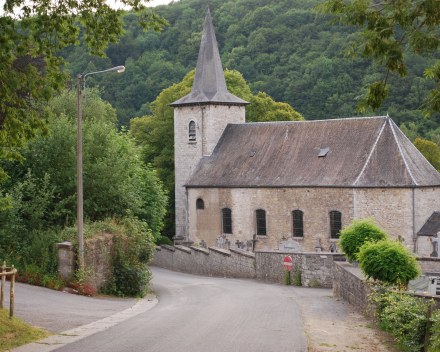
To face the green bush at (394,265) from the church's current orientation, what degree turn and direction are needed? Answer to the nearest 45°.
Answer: approximately 135° to its left

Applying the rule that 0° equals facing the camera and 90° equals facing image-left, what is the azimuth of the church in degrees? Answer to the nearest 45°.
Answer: approximately 135°

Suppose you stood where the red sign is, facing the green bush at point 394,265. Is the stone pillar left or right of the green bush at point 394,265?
right

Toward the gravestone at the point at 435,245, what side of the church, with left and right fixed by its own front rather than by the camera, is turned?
back

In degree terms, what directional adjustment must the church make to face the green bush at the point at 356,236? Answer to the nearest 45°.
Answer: approximately 135° to its left

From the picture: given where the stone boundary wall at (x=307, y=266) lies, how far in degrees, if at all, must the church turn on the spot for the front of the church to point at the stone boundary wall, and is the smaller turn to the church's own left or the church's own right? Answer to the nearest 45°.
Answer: approximately 135° to the church's own left
